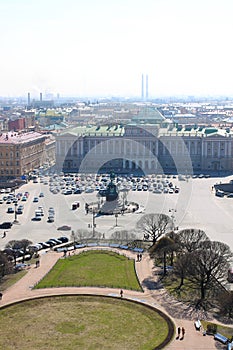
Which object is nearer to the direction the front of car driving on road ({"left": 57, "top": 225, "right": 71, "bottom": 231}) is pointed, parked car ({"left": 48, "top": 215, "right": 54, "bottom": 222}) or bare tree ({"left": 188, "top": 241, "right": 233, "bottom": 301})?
the parked car

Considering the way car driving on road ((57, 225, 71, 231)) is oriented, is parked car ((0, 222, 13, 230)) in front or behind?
in front

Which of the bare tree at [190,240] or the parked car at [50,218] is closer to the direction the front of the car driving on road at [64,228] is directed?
the parked car

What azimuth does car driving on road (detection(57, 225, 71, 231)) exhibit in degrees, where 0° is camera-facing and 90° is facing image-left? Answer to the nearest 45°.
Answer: approximately 90°

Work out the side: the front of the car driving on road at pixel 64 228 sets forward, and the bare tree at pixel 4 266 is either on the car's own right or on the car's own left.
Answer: on the car's own left

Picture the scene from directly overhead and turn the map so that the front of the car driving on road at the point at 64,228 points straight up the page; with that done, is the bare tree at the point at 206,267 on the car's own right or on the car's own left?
on the car's own left

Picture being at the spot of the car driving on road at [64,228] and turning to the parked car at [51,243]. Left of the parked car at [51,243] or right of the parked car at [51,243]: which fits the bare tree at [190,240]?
left

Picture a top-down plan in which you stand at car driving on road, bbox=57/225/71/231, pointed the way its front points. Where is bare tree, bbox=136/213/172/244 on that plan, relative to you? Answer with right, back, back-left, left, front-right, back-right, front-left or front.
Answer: back-left
